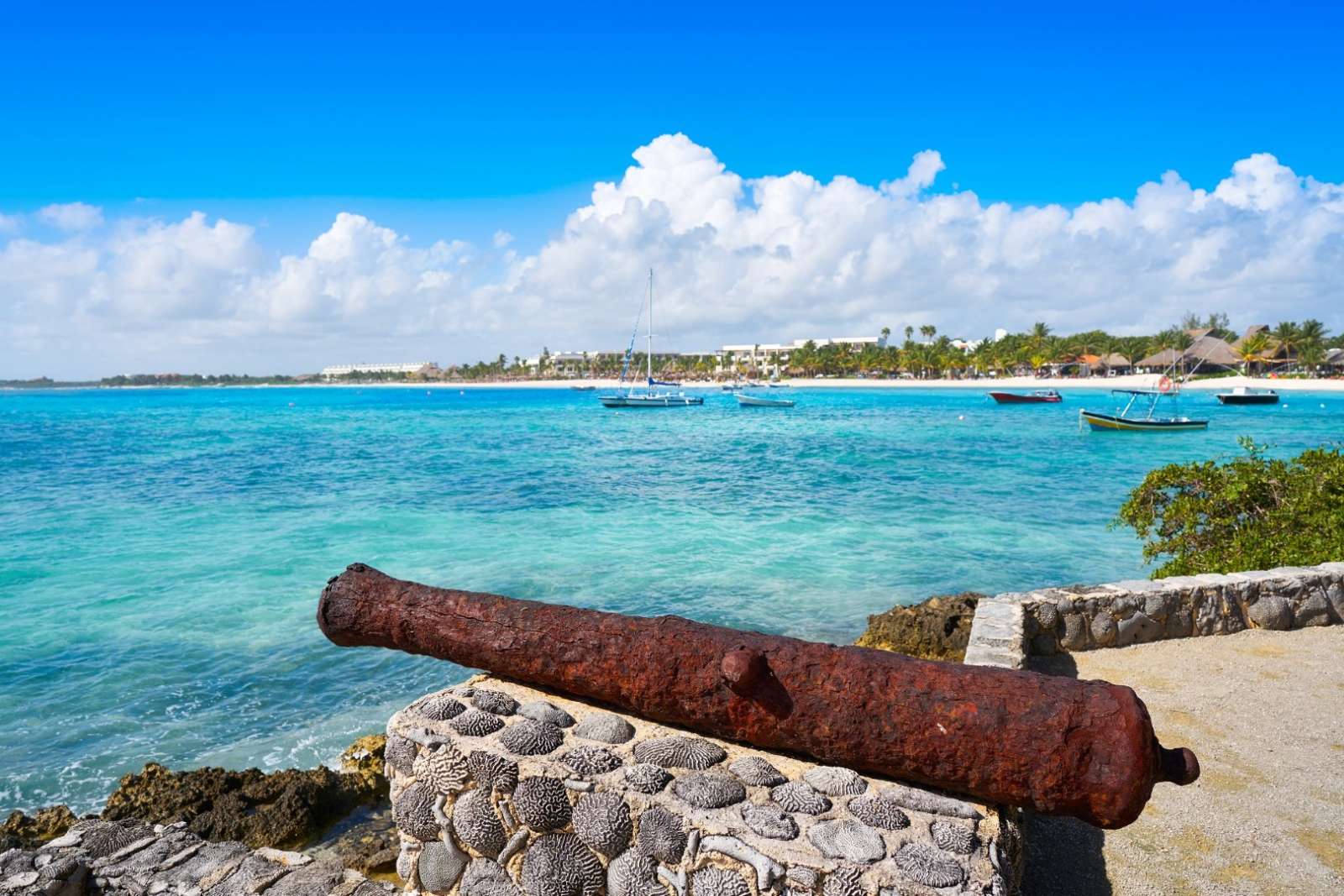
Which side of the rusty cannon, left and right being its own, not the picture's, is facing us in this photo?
left

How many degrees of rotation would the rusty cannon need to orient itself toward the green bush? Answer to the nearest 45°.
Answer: approximately 135° to its right
